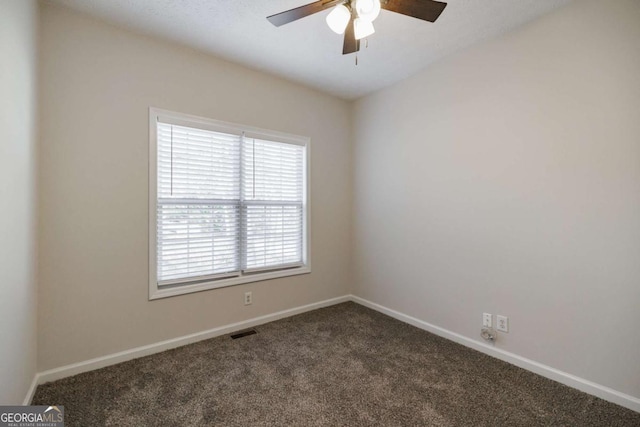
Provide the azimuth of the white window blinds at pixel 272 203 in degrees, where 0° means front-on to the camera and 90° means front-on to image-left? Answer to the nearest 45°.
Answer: approximately 315°

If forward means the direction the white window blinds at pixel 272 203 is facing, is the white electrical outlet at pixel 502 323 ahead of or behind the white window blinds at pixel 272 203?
ahead

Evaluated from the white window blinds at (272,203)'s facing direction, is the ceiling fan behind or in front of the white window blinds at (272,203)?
in front
